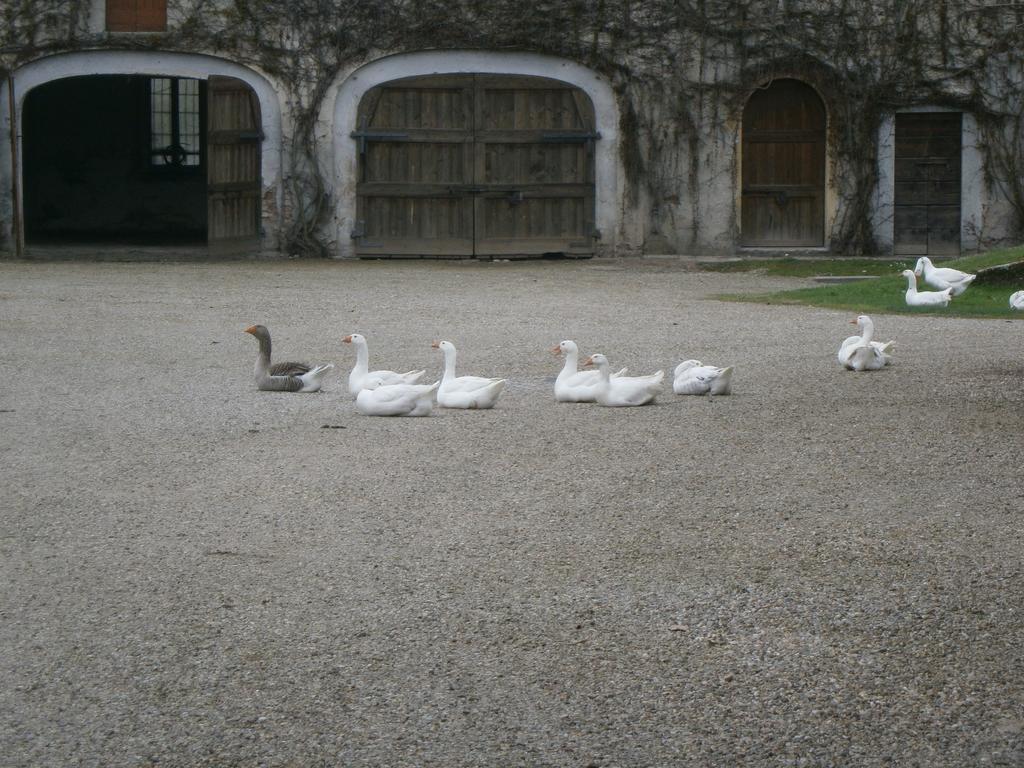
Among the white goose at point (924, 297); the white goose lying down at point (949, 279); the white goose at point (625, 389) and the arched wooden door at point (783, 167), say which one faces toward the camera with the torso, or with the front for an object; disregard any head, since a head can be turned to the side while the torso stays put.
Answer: the arched wooden door

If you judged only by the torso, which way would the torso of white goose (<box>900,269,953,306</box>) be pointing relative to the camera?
to the viewer's left

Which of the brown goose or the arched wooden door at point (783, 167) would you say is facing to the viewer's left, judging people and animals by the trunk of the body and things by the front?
the brown goose

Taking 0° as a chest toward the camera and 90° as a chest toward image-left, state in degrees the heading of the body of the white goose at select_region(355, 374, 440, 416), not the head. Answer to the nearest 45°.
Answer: approximately 90°

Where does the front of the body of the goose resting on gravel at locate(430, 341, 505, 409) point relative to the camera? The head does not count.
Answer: to the viewer's left

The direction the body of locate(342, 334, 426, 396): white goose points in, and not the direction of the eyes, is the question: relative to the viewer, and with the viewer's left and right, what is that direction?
facing to the left of the viewer

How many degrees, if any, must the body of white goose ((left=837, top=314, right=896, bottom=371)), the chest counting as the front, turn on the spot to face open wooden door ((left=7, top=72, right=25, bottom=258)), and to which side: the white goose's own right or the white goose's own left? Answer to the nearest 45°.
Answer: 0° — it already faces it

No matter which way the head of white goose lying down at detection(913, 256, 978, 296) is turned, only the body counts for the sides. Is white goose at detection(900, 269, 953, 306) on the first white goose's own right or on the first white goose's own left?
on the first white goose's own left

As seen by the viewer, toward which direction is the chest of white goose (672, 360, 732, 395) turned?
to the viewer's left

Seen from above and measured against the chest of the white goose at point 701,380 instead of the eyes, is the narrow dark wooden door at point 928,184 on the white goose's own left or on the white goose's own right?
on the white goose's own right

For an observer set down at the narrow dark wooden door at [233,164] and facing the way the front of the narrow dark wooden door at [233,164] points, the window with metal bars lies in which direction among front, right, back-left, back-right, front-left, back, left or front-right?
back

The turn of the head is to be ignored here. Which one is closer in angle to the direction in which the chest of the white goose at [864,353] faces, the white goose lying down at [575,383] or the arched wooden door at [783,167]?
the white goose lying down
